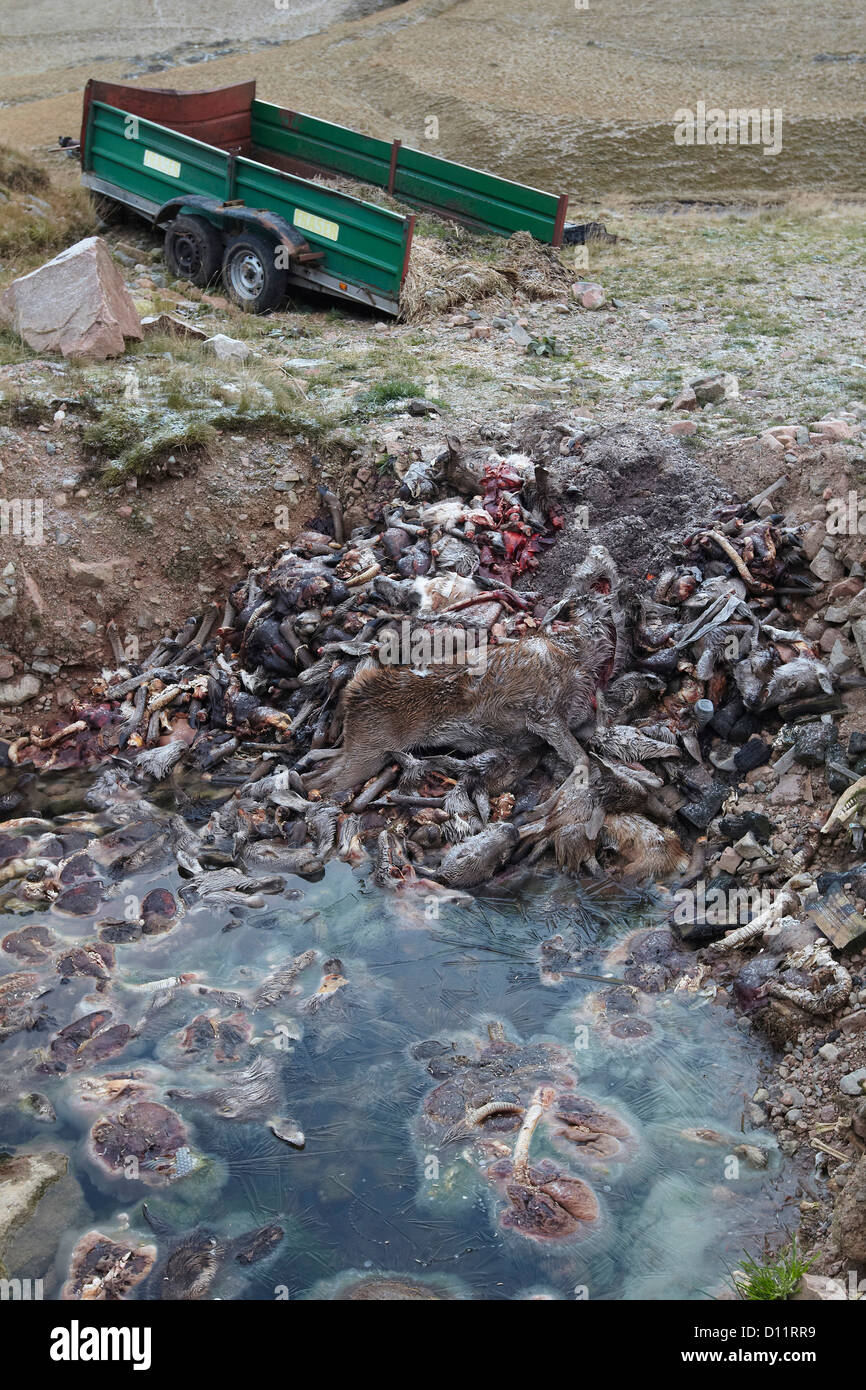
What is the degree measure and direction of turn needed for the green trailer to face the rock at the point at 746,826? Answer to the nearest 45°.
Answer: approximately 135° to its left

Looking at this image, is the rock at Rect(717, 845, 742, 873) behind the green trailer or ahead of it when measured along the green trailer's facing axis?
behind

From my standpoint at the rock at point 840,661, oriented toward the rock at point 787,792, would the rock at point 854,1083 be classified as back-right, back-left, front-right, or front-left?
front-left

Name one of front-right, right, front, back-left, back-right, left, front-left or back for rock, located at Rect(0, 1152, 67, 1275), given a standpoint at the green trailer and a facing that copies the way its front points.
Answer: back-left

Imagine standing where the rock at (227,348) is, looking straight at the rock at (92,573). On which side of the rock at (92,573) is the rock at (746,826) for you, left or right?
left

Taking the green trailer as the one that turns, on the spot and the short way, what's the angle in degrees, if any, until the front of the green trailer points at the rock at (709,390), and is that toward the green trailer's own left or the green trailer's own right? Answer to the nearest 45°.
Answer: approximately 180°

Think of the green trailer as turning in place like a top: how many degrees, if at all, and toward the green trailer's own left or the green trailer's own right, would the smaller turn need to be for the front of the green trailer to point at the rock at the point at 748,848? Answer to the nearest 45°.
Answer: approximately 135° to the green trailer's own left

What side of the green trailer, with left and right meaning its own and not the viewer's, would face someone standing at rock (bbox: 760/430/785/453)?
back

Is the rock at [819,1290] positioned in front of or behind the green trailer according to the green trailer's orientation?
behind

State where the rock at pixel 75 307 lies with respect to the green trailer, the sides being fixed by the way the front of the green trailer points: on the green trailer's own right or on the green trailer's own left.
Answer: on the green trailer's own left

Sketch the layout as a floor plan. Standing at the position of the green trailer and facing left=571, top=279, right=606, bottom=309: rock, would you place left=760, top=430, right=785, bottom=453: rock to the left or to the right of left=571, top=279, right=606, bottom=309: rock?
right

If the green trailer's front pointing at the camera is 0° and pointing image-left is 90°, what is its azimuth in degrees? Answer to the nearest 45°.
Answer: approximately 135°

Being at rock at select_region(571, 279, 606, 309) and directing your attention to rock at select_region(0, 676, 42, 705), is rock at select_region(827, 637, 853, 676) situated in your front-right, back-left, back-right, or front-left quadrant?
front-left
